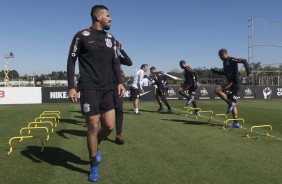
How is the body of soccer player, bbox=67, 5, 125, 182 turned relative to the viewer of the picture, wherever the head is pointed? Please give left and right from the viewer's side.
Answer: facing the viewer and to the right of the viewer

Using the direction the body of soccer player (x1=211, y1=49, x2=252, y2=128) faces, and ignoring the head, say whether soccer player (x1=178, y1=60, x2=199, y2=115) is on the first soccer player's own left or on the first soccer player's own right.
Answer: on the first soccer player's own right

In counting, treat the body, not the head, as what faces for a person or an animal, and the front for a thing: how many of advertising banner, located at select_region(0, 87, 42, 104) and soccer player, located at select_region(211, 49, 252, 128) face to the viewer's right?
0

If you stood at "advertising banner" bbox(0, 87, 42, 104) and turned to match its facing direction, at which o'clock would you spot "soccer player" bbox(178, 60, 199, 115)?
The soccer player is roughly at 11 o'clock from the advertising banner.

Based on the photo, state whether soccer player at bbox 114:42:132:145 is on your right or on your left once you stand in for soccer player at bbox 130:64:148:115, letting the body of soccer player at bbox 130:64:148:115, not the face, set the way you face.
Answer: on your right

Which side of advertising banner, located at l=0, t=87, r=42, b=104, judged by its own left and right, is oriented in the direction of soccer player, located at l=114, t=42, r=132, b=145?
front

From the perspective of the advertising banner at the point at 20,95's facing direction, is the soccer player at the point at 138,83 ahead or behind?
ahead

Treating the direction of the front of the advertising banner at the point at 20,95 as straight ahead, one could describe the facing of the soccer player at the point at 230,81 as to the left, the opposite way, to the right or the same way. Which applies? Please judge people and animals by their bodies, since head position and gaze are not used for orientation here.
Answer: to the right

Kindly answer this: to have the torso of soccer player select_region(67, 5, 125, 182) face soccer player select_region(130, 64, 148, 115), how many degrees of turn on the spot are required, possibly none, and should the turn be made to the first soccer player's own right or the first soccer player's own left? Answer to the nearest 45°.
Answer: approximately 135° to the first soccer player's own left
